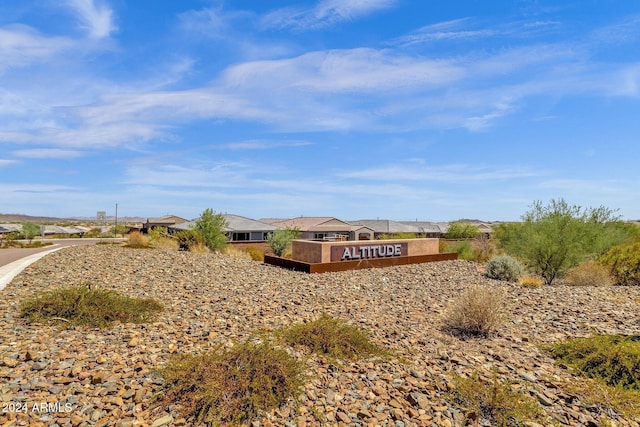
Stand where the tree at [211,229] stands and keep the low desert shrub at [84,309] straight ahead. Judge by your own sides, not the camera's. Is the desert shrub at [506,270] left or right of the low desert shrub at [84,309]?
left
